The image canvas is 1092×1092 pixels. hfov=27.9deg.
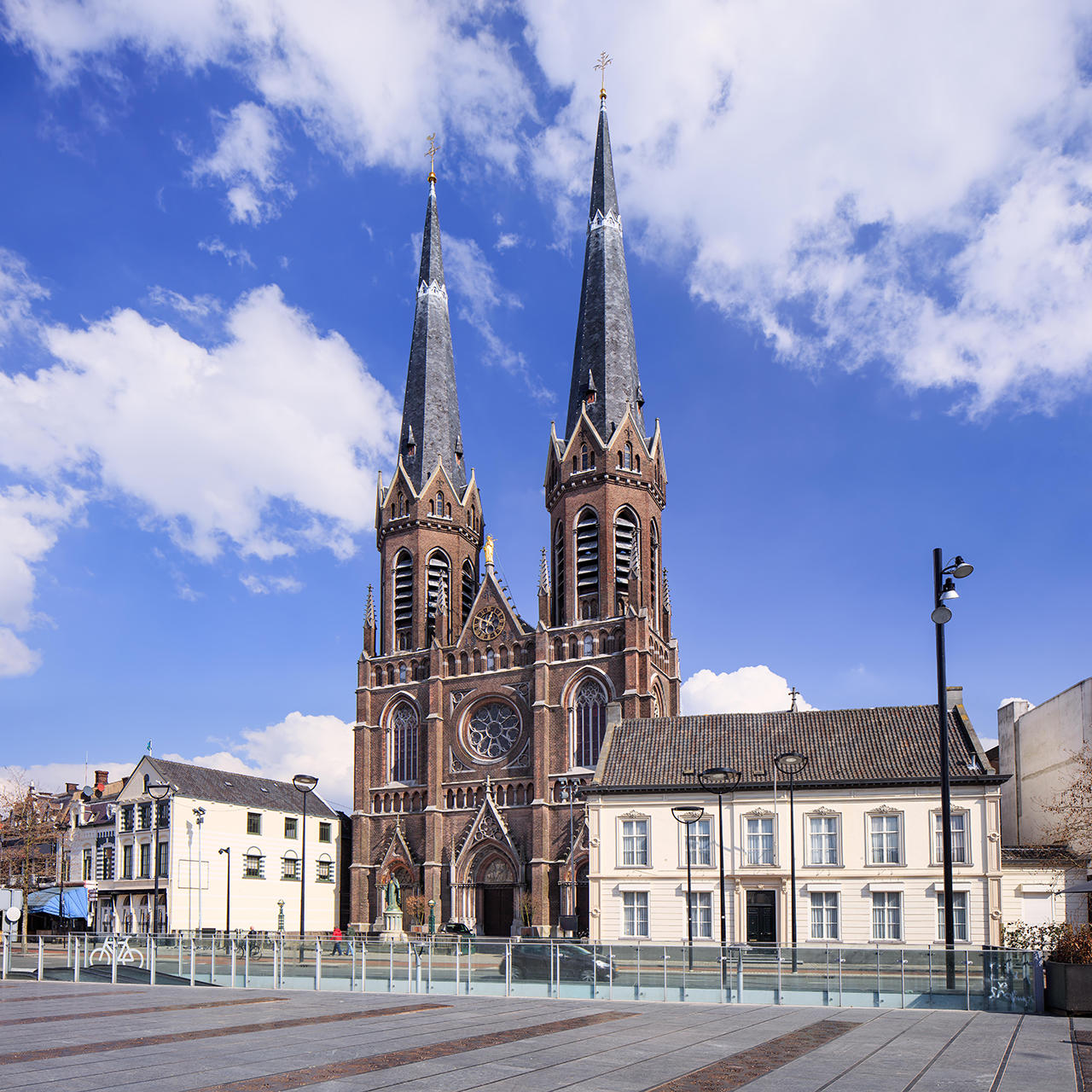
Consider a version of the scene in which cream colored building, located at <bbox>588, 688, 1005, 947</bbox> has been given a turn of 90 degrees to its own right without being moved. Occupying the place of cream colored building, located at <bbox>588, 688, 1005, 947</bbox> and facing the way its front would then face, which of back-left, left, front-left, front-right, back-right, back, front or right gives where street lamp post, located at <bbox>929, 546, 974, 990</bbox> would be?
left

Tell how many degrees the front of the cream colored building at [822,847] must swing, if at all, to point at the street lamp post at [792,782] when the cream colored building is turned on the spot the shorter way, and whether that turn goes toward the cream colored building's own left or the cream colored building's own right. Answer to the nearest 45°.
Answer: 0° — it already faces it

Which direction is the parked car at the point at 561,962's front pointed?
to the viewer's right

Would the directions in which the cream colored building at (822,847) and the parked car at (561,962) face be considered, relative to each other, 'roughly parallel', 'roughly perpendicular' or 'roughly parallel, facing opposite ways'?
roughly perpendicular

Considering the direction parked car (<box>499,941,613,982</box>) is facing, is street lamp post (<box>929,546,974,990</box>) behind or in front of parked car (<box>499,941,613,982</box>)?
in front

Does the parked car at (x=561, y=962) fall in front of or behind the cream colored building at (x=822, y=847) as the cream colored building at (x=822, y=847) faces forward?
in front

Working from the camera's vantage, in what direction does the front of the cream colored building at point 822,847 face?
facing the viewer

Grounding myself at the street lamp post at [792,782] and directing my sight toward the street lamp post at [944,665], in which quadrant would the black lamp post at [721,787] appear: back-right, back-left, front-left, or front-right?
back-right

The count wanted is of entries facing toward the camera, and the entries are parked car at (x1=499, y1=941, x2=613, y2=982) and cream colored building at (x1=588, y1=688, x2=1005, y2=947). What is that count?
1
